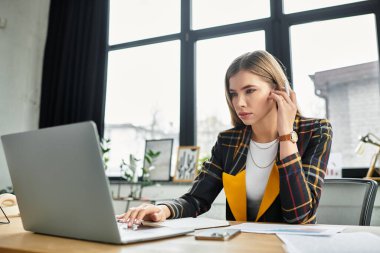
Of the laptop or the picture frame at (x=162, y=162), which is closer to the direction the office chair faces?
the laptop

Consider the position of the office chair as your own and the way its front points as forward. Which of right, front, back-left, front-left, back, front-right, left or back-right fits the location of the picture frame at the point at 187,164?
right

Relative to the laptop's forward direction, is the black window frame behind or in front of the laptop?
in front

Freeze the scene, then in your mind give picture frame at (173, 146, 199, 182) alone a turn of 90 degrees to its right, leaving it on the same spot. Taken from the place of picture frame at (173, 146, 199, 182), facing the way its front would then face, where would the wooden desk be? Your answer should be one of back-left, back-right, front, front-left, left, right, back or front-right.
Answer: left

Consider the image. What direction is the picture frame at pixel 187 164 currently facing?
toward the camera

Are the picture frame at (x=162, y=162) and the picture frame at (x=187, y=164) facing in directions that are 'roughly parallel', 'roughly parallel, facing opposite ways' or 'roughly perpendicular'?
roughly parallel

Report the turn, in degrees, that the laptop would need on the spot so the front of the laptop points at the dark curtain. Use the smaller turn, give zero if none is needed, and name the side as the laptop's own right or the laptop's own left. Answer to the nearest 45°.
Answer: approximately 45° to the laptop's own left

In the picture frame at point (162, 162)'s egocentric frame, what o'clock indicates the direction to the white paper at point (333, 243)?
The white paper is roughly at 12 o'clock from the picture frame.

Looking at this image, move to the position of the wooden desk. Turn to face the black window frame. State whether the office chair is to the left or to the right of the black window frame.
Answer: right

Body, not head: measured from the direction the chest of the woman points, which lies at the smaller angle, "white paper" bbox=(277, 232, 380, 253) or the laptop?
the laptop

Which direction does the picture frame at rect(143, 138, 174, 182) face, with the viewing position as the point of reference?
facing the viewer

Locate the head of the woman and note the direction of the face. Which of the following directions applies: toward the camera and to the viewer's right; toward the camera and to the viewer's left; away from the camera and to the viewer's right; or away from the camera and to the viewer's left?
toward the camera and to the viewer's left

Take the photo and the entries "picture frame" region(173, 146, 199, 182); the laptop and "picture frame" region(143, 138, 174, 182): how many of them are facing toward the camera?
2

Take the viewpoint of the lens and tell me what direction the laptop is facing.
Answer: facing away from the viewer and to the right of the viewer

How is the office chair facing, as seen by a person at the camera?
facing the viewer and to the left of the viewer

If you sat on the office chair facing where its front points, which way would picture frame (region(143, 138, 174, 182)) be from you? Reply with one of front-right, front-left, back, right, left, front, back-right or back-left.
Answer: right

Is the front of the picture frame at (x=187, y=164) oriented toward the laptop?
yes

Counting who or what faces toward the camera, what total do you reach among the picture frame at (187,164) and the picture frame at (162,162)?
2

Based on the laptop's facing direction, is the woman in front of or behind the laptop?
in front

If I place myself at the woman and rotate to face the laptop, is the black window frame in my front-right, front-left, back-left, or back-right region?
back-right
